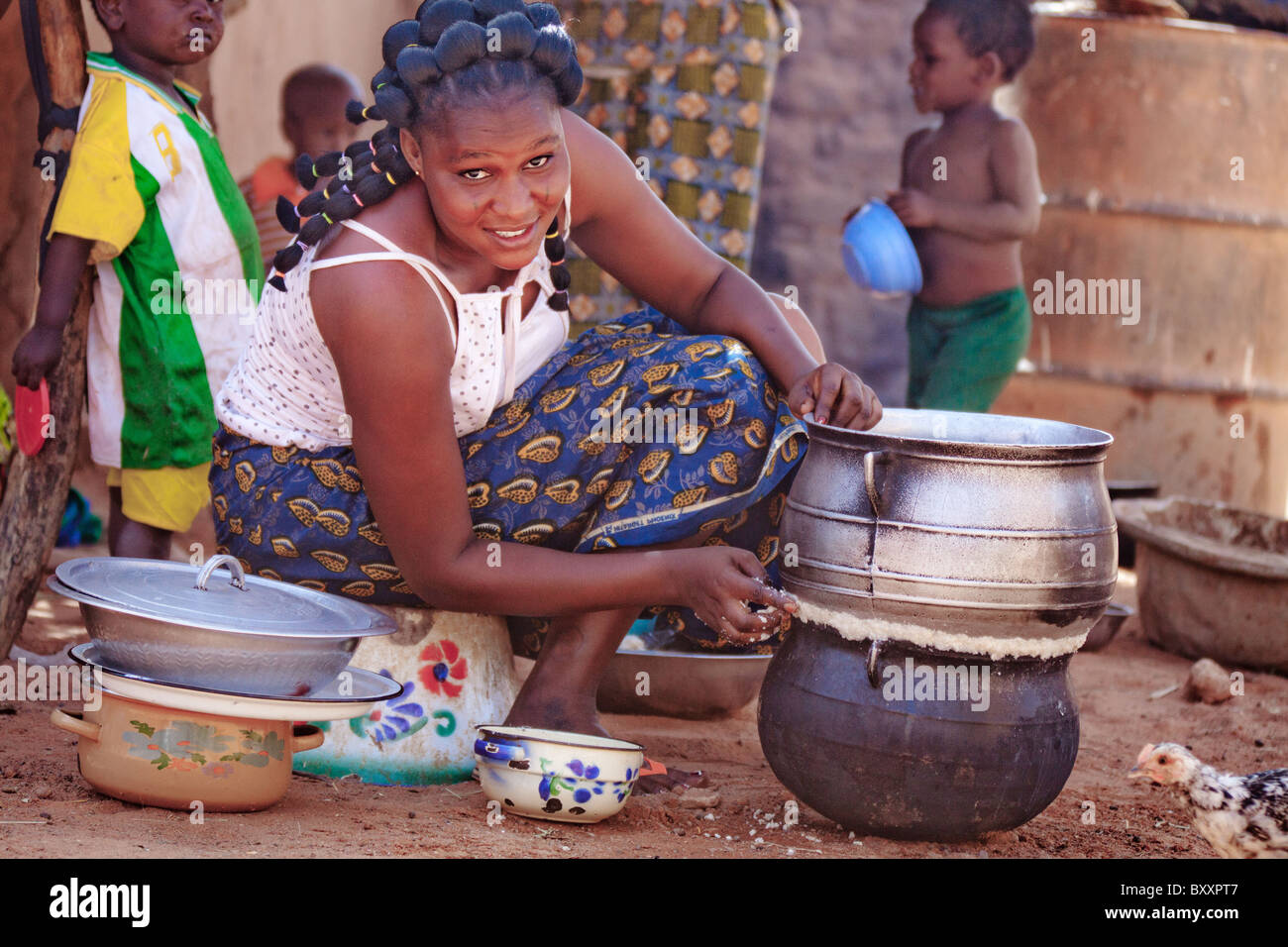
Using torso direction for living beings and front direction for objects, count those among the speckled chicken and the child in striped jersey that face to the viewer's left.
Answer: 1

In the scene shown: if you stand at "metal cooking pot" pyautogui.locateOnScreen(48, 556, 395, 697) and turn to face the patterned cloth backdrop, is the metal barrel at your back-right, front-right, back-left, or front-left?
front-right

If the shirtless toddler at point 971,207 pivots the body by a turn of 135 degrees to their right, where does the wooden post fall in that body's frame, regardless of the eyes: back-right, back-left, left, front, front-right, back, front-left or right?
back-left

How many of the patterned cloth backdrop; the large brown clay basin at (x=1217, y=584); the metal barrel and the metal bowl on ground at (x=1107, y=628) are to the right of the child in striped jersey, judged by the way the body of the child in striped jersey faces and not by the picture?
0

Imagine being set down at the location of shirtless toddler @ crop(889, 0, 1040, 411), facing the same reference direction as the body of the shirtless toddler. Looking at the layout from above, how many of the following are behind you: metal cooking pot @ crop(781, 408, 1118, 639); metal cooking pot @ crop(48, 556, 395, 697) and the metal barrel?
1

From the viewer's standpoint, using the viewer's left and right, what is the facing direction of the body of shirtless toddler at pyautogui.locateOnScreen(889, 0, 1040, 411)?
facing the viewer and to the left of the viewer

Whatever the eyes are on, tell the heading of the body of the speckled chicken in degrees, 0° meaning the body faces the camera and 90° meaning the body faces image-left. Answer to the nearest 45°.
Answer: approximately 90°

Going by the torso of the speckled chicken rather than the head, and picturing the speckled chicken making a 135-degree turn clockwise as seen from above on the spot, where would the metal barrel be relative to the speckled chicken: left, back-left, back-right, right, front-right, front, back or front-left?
front-left

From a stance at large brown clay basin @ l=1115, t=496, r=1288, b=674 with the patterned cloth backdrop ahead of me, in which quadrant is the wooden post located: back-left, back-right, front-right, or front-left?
front-left

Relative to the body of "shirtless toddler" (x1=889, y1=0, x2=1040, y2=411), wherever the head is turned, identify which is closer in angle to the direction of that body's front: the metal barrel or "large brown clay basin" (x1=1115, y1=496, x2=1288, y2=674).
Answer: the large brown clay basin

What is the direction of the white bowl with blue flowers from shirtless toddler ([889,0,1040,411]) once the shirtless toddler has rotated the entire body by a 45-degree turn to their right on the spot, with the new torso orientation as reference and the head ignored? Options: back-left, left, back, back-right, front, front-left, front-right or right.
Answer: left

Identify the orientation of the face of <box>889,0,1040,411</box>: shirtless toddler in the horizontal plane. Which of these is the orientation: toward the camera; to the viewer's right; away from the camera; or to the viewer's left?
to the viewer's left

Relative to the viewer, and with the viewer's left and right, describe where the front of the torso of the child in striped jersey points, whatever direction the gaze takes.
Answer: facing the viewer and to the right of the viewer
